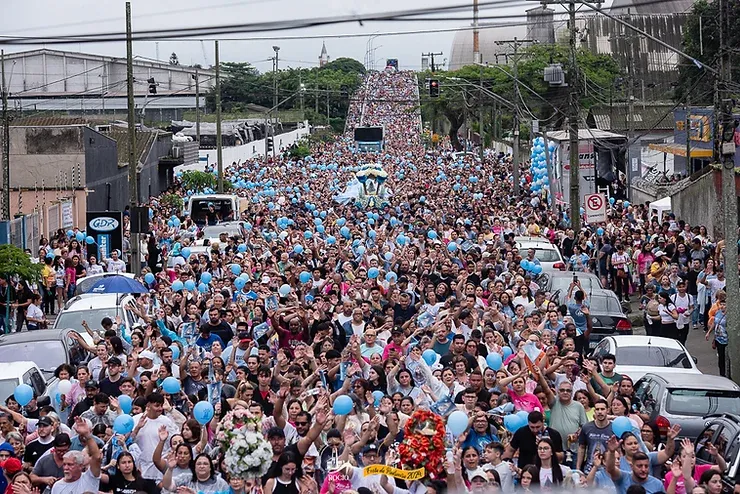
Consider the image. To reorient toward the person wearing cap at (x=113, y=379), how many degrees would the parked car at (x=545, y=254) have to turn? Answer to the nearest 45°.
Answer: approximately 180°

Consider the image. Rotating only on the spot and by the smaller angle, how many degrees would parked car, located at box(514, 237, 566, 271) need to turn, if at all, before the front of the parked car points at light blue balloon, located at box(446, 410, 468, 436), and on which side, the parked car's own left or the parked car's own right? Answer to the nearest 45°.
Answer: approximately 180°

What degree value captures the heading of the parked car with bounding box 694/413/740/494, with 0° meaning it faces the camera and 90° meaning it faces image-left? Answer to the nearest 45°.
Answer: approximately 135°

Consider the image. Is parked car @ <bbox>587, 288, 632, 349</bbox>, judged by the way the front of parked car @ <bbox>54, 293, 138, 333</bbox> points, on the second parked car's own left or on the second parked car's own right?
on the second parked car's own left

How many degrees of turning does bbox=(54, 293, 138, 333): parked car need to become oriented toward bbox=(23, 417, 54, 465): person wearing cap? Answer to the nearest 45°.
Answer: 0° — it already faces them

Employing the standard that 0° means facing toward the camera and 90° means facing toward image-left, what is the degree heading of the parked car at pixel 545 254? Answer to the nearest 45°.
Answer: approximately 180°

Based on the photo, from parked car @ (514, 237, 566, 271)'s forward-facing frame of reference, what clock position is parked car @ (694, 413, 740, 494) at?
parked car @ (694, 413, 740, 494) is roughly at 6 o'clock from parked car @ (514, 237, 566, 271).

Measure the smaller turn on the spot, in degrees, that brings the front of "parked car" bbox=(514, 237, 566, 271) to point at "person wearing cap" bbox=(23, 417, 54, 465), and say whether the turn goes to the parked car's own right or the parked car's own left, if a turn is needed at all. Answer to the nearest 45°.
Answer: approximately 180°

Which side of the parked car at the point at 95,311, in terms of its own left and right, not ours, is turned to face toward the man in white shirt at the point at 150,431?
front

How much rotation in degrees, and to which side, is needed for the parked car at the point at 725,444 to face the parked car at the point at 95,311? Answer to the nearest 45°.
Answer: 0° — it already faces it

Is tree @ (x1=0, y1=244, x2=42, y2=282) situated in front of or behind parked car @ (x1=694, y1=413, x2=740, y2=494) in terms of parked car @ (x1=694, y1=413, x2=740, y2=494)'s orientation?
in front

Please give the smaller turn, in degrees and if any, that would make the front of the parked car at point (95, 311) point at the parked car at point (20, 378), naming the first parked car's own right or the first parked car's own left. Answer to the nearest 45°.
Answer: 0° — it already faces it

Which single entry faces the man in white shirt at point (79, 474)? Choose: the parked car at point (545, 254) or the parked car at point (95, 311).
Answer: the parked car at point (95, 311)

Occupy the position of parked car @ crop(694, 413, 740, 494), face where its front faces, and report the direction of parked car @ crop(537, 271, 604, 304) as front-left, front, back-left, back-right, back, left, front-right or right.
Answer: front-right

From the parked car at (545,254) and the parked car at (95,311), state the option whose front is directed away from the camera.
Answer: the parked car at (545,254)

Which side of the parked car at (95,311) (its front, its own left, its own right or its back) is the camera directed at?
front

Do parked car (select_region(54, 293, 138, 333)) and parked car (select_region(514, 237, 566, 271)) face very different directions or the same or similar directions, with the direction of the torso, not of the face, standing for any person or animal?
very different directions

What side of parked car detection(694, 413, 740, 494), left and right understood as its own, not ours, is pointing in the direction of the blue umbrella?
front

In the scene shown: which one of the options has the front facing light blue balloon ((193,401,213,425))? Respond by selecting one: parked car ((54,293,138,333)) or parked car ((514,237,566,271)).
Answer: parked car ((54,293,138,333))
